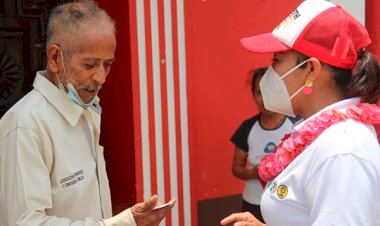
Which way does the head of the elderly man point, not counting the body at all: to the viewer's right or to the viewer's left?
to the viewer's right

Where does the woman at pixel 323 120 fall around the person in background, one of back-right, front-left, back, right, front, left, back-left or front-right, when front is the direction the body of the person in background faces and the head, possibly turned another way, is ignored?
front

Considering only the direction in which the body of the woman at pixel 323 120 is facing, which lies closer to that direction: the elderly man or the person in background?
the elderly man

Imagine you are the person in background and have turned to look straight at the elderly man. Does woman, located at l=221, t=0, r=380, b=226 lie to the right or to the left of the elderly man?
left

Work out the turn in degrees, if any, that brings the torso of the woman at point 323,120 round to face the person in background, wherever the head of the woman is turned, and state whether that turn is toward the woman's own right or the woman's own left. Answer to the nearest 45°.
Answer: approximately 90° to the woman's own right

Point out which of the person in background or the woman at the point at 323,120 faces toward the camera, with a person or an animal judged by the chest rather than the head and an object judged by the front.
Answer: the person in background

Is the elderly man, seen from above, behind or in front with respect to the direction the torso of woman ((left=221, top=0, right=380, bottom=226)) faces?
in front

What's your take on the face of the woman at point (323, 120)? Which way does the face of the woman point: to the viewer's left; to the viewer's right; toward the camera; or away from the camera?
to the viewer's left

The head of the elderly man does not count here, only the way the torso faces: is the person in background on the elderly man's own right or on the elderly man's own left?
on the elderly man's own left

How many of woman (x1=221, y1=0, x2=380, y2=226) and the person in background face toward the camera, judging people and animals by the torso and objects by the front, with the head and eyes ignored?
1

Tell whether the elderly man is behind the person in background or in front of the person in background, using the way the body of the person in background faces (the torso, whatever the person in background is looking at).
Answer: in front

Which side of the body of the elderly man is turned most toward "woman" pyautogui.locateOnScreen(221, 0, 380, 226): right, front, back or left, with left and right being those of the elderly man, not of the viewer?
front

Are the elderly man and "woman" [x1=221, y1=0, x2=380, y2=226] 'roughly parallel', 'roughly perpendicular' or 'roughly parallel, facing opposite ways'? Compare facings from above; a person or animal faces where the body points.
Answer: roughly parallel, facing opposite ways

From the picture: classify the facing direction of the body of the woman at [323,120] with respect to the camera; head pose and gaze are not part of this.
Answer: to the viewer's left

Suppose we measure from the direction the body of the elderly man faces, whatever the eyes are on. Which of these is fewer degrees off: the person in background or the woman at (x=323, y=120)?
the woman

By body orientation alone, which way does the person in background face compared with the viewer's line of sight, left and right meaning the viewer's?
facing the viewer

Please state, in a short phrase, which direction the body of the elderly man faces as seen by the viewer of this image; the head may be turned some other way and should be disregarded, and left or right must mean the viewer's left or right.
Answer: facing the viewer and to the right of the viewer
